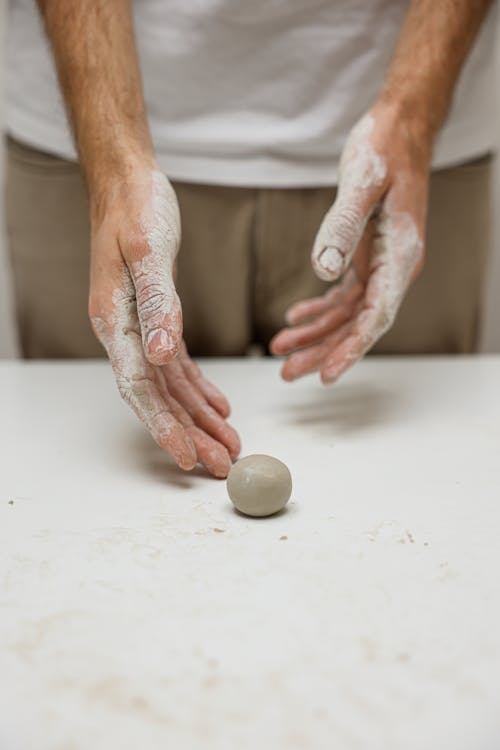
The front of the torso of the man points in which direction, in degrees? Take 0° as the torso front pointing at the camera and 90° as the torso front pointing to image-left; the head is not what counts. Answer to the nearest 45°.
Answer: approximately 0°

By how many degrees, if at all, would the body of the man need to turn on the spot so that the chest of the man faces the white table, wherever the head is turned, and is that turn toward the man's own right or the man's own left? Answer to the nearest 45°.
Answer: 0° — they already face it

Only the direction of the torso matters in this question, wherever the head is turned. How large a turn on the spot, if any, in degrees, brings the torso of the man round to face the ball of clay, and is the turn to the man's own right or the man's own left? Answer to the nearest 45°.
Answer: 0° — they already face it
